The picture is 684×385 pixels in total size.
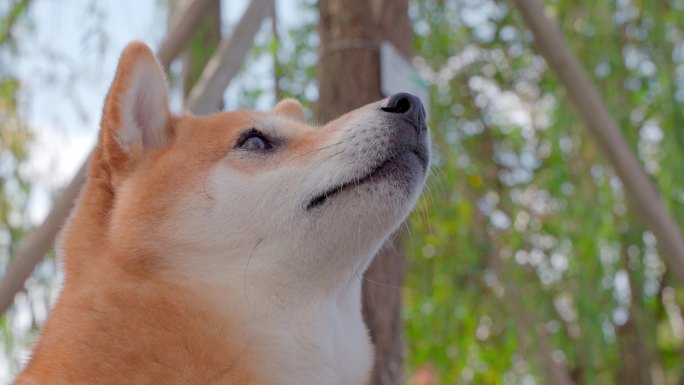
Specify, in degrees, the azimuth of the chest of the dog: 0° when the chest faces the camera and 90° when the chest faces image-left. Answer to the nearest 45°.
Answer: approximately 270°

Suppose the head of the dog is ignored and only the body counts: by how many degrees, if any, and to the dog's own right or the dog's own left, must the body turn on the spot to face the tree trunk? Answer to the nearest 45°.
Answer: approximately 90° to the dog's own left
